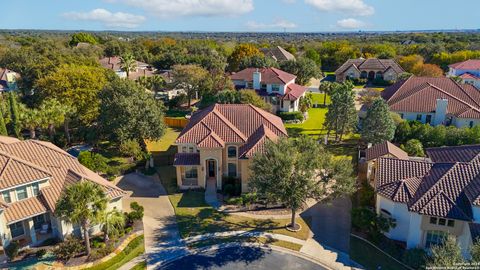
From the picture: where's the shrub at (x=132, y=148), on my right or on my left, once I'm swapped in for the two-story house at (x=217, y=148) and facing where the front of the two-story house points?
on my right

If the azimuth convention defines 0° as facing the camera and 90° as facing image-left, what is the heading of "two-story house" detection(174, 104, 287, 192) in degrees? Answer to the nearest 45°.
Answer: approximately 0°

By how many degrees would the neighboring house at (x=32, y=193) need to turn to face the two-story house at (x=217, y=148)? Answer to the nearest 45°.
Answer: approximately 45° to its left

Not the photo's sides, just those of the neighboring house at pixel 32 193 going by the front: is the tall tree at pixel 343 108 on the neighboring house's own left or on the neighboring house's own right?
on the neighboring house's own left

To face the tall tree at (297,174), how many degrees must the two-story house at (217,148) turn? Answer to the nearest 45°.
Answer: approximately 45° to its left

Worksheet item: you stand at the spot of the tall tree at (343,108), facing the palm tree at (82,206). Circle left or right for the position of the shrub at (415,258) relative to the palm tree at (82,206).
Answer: left

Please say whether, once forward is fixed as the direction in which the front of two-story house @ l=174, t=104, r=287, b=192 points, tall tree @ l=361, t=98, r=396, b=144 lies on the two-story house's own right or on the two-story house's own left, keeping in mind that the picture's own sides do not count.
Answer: on the two-story house's own left

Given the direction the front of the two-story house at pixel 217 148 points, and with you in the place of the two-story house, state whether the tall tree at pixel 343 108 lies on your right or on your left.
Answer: on your left
